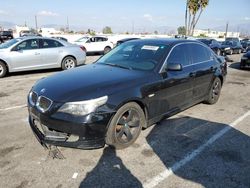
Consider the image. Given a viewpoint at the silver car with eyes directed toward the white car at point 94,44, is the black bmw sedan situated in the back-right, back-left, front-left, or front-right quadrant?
back-right

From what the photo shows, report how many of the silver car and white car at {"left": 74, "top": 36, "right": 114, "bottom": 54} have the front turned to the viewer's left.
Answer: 2

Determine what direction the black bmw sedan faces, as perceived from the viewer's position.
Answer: facing the viewer and to the left of the viewer

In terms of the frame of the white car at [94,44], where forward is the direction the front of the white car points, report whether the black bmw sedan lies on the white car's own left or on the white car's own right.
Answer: on the white car's own left

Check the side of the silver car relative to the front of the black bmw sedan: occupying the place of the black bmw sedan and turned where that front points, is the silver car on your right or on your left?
on your right

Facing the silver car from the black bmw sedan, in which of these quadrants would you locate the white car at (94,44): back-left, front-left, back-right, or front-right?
front-right

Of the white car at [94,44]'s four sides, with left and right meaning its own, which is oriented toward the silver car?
left

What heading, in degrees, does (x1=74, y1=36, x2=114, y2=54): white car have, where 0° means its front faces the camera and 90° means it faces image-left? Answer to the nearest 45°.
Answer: approximately 90°

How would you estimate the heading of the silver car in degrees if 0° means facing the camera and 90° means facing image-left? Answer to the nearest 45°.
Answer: approximately 90°

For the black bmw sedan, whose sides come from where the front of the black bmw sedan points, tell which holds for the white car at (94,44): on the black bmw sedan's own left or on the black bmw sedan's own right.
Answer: on the black bmw sedan's own right

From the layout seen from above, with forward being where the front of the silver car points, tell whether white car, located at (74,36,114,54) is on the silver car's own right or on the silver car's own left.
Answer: on the silver car's own right
